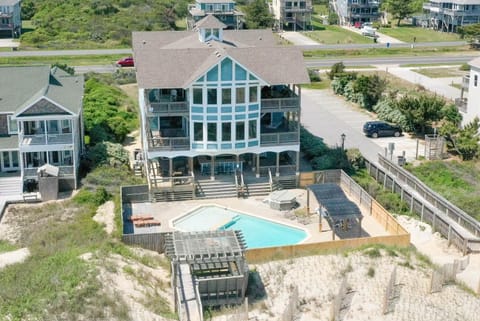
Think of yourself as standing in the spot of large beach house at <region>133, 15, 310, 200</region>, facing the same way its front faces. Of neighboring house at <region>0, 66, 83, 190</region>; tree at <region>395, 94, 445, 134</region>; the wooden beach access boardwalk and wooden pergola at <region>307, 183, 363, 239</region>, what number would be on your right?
1

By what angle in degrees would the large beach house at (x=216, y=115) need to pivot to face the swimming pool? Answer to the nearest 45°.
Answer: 0° — it already faces it

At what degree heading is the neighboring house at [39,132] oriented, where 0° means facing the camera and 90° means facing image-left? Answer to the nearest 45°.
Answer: approximately 0°

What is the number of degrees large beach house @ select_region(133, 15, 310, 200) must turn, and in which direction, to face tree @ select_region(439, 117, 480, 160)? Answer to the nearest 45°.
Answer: approximately 90° to its left

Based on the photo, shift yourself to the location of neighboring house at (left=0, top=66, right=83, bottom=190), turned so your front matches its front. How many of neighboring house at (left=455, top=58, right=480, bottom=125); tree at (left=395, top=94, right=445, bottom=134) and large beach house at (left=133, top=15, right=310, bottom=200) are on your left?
3

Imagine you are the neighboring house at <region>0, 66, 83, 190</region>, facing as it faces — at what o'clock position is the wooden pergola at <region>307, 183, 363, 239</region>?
The wooden pergola is roughly at 10 o'clock from the neighboring house.

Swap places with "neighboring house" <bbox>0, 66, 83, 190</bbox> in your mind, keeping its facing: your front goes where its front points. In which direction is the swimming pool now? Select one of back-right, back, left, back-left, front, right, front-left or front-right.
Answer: front-left

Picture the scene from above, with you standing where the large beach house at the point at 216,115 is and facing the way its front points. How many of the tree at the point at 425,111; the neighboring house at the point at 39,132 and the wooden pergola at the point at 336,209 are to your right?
1

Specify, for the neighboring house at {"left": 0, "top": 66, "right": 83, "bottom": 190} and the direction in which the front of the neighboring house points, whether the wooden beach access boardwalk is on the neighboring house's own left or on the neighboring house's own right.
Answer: on the neighboring house's own left

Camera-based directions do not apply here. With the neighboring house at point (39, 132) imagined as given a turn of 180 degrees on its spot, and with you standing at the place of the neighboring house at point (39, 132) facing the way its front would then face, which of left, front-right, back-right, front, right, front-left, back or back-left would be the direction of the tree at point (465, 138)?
right
